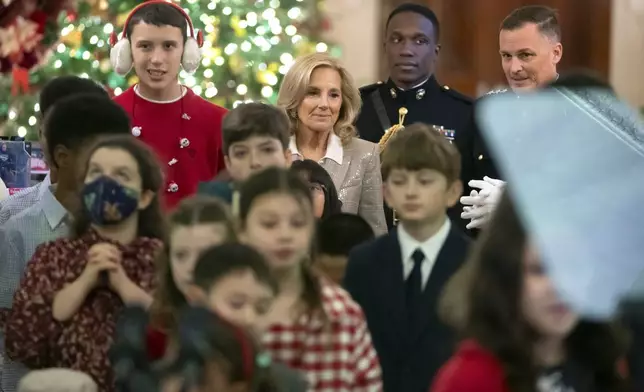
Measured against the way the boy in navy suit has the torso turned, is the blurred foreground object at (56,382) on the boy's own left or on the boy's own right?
on the boy's own right

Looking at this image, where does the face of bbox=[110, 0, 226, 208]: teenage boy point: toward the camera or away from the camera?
toward the camera

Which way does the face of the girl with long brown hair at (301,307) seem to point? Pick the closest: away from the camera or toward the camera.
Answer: toward the camera

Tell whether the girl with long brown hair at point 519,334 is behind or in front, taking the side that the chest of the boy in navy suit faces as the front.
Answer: in front

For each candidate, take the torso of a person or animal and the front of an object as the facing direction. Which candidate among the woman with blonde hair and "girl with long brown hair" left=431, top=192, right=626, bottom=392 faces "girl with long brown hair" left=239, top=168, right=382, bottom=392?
the woman with blonde hair

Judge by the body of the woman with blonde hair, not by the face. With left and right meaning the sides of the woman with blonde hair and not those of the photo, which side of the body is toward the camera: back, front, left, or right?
front

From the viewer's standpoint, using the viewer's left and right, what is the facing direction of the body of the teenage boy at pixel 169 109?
facing the viewer

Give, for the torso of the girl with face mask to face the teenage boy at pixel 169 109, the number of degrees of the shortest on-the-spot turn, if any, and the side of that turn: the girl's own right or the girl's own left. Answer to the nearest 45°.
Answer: approximately 180°

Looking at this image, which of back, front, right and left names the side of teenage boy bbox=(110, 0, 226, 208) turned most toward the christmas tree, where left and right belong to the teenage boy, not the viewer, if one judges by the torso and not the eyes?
back

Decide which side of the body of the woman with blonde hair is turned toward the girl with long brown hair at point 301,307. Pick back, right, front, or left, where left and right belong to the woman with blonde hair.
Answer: front

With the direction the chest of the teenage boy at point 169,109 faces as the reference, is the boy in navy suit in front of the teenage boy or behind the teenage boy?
in front

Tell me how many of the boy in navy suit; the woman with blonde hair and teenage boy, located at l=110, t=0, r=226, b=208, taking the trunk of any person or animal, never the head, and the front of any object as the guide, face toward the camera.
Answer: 3

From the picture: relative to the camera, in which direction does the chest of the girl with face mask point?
toward the camera

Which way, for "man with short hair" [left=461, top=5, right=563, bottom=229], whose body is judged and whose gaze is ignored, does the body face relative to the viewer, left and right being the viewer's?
facing the viewer and to the left of the viewer

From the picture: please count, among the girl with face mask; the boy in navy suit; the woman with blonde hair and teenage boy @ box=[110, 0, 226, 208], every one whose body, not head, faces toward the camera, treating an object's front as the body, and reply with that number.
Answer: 4
